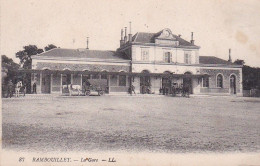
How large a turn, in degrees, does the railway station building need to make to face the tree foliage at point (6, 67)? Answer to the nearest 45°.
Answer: approximately 45° to its right

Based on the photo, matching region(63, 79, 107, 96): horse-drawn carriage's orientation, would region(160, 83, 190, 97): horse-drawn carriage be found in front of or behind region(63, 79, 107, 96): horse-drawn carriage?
behind

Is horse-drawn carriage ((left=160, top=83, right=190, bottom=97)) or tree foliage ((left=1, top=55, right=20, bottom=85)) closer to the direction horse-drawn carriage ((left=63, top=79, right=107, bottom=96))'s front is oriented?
the tree foliage

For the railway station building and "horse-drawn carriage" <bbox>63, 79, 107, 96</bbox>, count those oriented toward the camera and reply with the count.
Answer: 1

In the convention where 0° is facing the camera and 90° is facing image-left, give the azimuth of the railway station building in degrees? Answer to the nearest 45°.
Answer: approximately 0°

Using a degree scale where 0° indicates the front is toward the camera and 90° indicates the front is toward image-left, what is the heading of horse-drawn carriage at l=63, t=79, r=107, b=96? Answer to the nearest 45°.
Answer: approximately 90°

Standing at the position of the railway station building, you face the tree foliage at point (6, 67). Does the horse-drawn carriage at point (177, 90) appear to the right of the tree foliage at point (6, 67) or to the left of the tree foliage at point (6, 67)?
left

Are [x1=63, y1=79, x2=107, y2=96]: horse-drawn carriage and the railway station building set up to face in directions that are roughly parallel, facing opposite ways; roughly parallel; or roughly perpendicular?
roughly perpendicular
